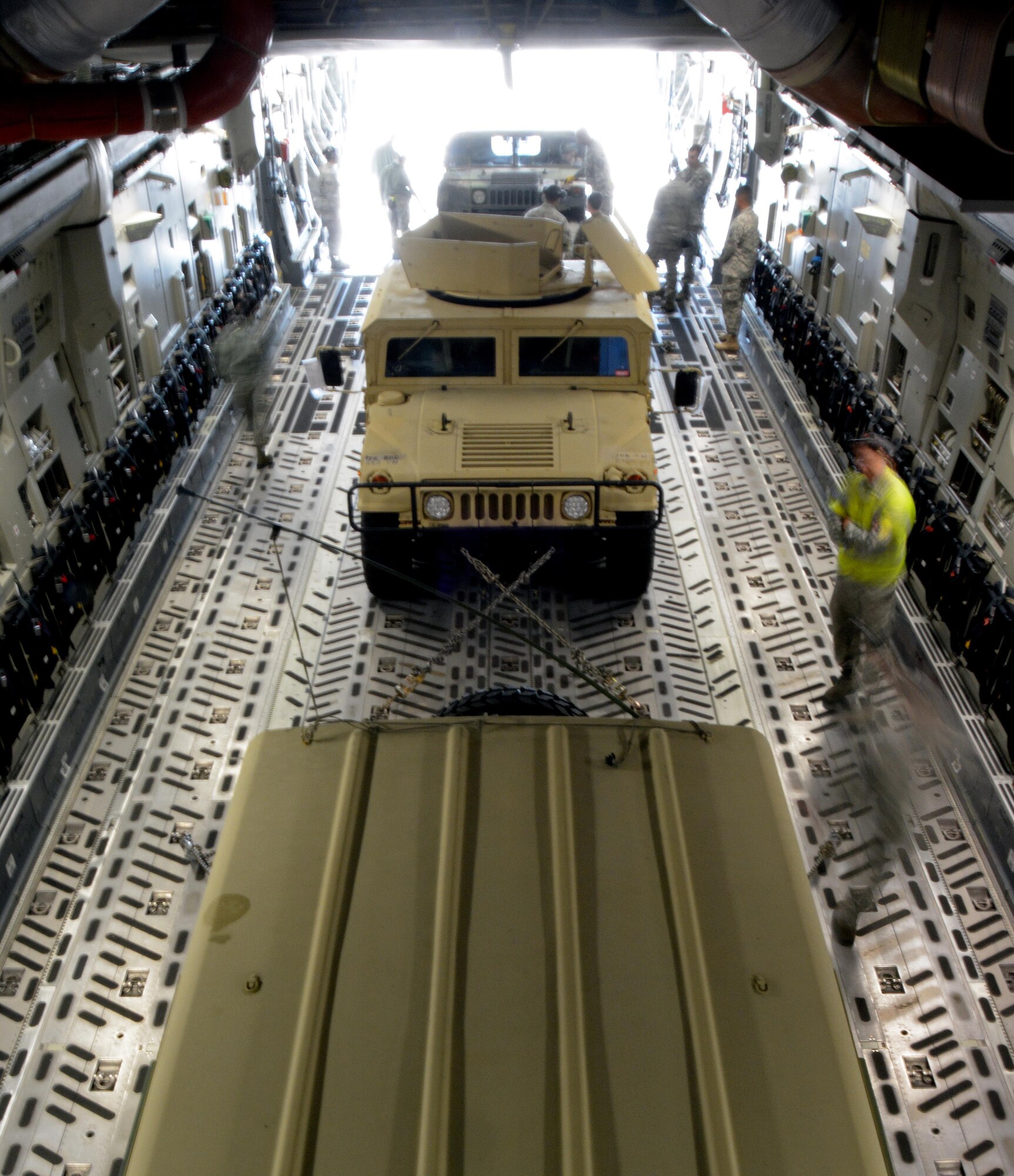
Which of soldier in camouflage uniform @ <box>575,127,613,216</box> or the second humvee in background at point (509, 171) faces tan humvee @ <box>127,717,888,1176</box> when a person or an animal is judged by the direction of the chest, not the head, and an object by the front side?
the second humvee in background

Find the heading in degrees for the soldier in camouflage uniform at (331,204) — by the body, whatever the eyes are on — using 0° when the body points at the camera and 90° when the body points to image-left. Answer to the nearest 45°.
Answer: approximately 270°

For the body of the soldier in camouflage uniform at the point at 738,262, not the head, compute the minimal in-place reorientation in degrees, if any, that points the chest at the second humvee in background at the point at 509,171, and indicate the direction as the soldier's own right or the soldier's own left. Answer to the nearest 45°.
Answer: approximately 45° to the soldier's own right

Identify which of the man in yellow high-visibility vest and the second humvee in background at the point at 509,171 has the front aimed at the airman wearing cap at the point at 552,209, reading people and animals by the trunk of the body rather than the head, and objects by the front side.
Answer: the second humvee in background

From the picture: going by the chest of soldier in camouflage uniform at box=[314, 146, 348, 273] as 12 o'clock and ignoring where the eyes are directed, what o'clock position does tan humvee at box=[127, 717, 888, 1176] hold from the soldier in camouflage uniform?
The tan humvee is roughly at 3 o'clock from the soldier in camouflage uniform.

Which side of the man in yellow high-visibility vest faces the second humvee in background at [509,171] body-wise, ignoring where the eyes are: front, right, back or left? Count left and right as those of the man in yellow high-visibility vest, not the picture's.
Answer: right

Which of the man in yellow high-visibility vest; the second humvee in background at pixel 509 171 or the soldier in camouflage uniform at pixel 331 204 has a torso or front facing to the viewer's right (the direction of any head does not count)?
the soldier in camouflage uniform

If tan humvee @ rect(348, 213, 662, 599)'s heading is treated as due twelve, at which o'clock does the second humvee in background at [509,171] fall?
The second humvee in background is roughly at 6 o'clock from the tan humvee.

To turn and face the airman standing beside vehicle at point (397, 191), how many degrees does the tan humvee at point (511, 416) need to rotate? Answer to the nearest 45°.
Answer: approximately 180°
